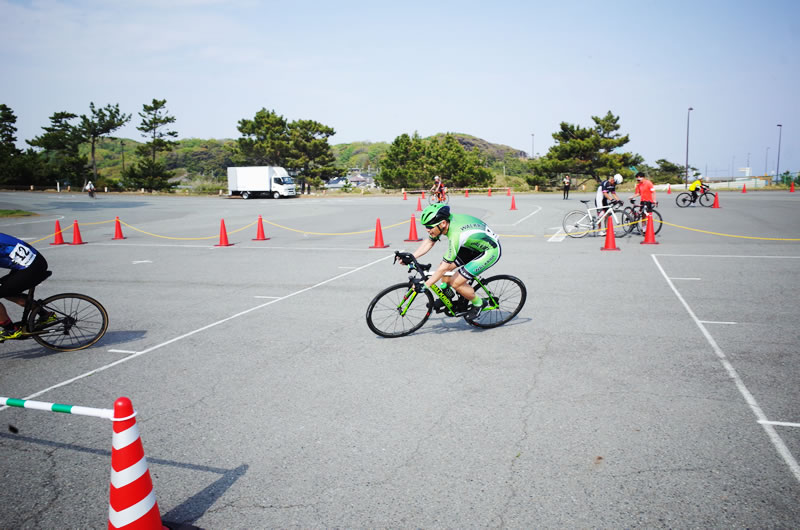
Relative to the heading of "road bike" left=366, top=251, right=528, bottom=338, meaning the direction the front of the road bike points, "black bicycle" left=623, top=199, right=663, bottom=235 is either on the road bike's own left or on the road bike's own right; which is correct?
on the road bike's own right

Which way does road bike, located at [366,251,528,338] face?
to the viewer's left

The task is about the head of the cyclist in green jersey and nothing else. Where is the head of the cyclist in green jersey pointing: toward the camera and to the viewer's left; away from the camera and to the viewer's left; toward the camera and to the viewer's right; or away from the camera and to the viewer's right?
toward the camera and to the viewer's left

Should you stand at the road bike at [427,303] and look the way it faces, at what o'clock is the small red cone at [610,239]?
The small red cone is roughly at 4 o'clock from the road bike.

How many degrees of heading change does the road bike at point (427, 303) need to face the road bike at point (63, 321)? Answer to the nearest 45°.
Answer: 0° — it already faces it

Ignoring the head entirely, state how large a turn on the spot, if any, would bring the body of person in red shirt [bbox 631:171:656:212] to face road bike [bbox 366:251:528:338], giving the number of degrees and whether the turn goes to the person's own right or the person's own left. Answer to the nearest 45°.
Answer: approximately 45° to the person's own left

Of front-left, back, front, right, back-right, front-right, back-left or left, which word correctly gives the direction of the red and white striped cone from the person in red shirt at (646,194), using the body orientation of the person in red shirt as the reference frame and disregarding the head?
front-left
